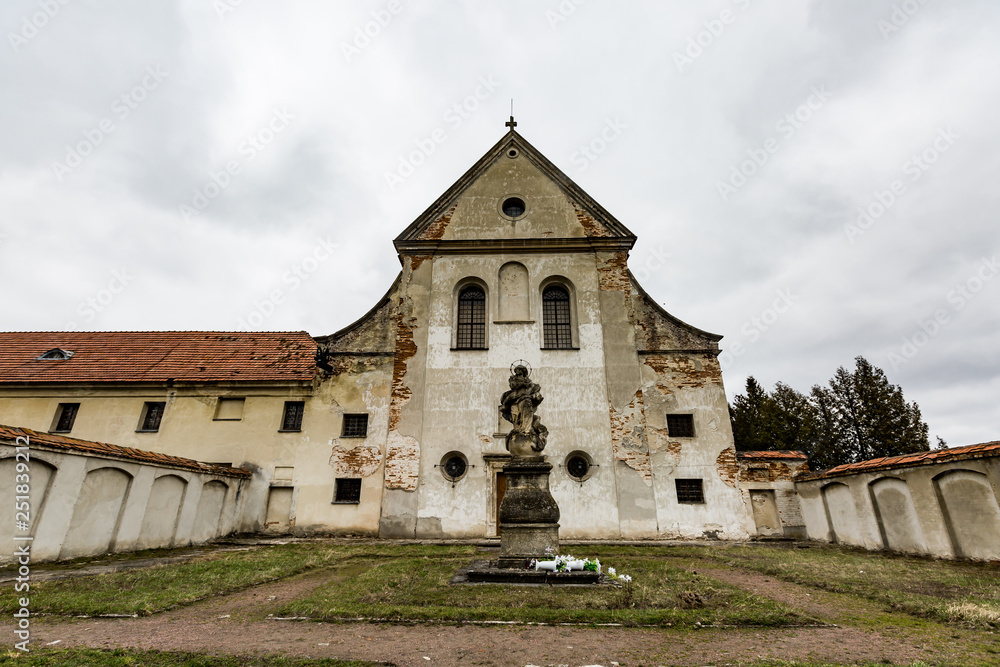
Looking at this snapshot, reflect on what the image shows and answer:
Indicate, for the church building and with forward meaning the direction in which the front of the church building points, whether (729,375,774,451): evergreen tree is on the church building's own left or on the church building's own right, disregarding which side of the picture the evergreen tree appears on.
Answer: on the church building's own left

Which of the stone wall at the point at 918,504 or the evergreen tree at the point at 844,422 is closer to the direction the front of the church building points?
the stone wall

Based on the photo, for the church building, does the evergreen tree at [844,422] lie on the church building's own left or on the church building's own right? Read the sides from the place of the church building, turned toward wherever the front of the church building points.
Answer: on the church building's own left

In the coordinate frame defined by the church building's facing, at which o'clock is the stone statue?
The stone statue is roughly at 12 o'clock from the church building.

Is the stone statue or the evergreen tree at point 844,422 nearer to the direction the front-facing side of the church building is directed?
the stone statue

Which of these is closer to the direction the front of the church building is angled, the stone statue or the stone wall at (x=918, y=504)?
the stone statue

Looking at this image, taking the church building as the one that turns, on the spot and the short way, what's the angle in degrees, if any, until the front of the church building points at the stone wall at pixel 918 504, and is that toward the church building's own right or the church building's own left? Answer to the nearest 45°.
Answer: approximately 45° to the church building's own left

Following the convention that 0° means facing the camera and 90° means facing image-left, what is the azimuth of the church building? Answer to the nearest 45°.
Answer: approximately 0°
